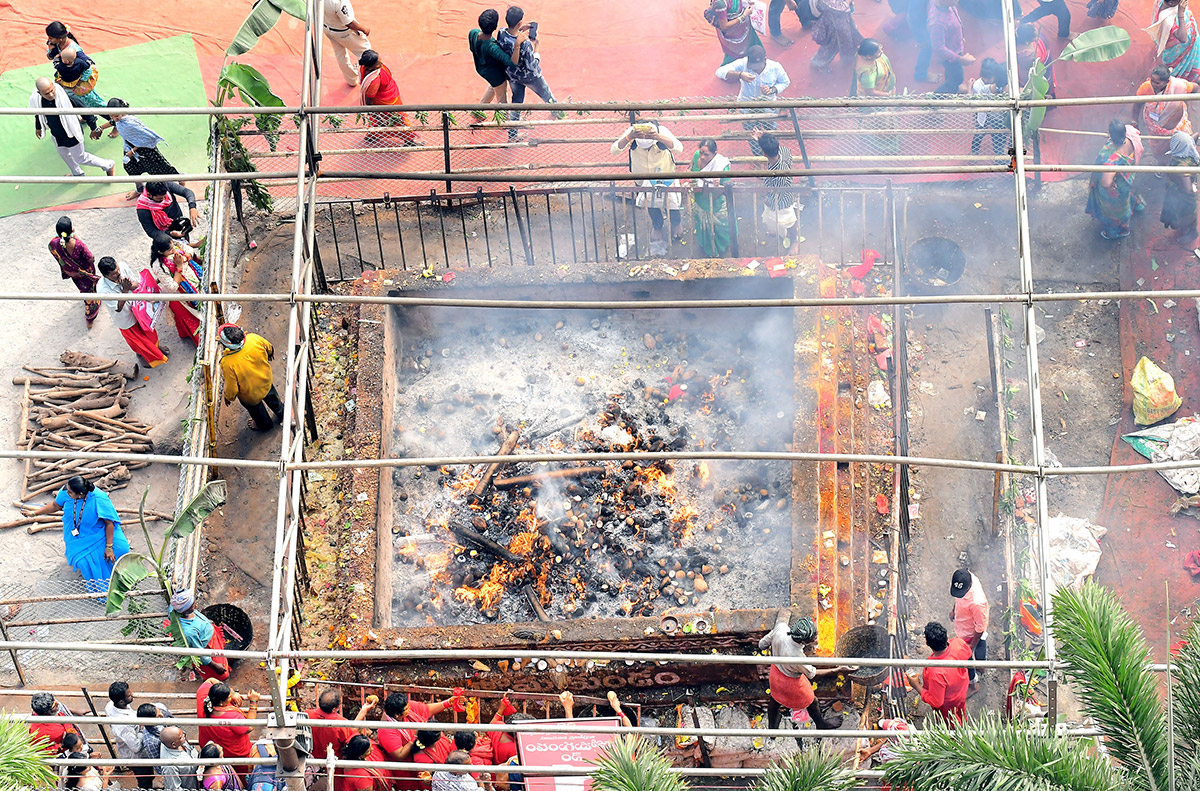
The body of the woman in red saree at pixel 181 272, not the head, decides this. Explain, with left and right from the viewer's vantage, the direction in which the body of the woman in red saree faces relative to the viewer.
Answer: facing the viewer and to the right of the viewer

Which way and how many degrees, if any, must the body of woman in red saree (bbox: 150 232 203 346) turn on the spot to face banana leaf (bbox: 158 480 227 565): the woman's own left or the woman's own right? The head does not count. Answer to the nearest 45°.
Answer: approximately 45° to the woman's own right

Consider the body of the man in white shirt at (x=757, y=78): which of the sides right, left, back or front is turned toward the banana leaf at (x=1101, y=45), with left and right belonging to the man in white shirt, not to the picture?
left

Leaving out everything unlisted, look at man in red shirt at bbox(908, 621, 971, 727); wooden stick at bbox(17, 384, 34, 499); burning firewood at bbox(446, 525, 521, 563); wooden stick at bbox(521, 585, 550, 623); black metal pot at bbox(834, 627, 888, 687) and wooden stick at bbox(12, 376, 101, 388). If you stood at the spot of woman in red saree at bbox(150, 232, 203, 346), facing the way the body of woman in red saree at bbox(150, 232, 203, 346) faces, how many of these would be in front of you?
4

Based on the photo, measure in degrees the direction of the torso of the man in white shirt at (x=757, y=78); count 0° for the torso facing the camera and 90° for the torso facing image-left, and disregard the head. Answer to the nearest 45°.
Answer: approximately 0°

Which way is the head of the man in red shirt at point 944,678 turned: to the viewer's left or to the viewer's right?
to the viewer's left

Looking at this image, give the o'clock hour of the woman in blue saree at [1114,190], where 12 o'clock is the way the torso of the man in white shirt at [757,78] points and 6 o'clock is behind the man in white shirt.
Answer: The woman in blue saree is roughly at 9 o'clock from the man in white shirt.

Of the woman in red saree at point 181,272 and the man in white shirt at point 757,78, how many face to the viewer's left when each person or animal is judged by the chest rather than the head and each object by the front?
0

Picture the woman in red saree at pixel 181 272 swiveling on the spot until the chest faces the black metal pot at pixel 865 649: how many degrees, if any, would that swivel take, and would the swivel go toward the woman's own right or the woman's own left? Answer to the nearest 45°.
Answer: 0° — they already face it
